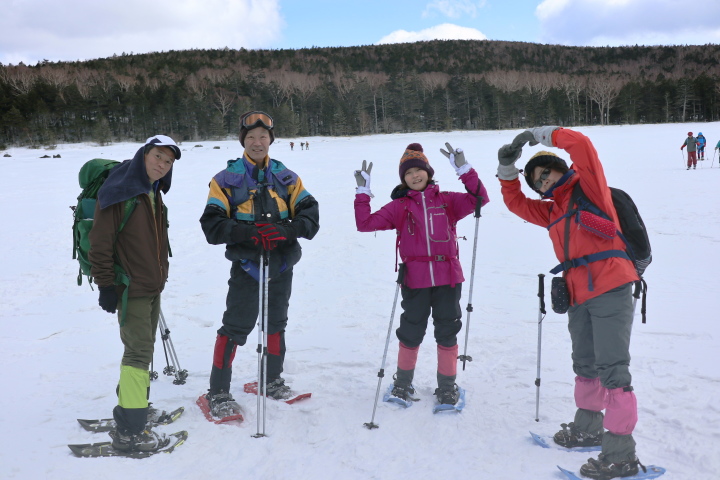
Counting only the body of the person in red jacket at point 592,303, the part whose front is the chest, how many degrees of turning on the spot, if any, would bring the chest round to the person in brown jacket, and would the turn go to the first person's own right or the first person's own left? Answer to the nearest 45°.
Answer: approximately 45° to the first person's own right

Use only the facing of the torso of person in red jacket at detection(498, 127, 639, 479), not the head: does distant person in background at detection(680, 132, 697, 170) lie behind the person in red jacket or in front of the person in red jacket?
behind

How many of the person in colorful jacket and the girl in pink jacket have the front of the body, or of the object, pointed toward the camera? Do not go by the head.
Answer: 2

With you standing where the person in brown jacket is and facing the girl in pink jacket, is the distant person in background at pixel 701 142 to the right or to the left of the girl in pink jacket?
left

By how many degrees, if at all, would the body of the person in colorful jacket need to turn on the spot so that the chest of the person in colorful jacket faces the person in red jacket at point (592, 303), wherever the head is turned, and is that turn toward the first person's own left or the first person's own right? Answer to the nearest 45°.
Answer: approximately 45° to the first person's own left

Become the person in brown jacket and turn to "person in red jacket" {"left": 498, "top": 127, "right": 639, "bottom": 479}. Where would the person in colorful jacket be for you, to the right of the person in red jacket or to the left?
left

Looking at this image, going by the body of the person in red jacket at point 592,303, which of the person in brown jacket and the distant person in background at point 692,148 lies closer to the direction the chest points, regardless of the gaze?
the person in brown jacket

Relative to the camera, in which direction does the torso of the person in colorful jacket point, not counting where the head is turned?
toward the camera
